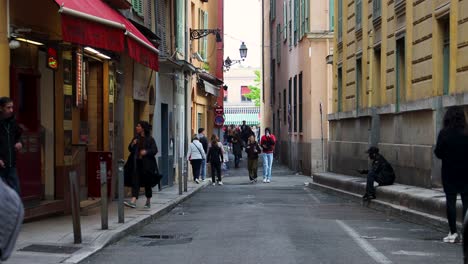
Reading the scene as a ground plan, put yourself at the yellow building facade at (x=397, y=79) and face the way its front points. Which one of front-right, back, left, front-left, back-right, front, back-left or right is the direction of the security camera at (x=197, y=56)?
right

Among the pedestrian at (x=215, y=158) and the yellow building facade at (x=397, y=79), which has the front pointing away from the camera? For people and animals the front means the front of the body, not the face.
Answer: the pedestrian

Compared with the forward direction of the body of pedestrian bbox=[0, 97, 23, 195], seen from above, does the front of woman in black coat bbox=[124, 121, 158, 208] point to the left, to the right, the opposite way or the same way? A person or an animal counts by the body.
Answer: to the right

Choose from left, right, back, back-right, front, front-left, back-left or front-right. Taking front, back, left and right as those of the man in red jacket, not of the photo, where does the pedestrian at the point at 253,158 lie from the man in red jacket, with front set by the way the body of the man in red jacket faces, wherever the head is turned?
right

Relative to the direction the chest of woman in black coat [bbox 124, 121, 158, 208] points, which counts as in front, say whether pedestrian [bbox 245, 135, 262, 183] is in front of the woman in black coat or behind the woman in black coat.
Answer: behind

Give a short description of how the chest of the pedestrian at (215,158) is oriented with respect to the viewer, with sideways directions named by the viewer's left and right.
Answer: facing away from the viewer

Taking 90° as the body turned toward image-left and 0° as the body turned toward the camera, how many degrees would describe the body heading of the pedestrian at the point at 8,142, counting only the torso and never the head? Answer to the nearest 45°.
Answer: approximately 315°

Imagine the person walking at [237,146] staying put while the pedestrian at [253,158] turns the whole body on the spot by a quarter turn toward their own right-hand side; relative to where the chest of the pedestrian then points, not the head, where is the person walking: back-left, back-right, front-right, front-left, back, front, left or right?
right

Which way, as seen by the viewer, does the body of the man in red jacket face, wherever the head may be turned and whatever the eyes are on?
toward the camera

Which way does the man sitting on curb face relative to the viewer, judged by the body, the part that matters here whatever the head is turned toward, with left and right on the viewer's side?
facing to the left of the viewer

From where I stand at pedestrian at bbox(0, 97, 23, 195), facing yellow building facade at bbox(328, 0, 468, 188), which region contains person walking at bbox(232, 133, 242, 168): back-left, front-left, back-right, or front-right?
front-left

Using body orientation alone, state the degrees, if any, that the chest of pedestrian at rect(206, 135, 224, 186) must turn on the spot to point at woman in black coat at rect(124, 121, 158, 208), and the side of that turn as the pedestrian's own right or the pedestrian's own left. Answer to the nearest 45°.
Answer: approximately 180°

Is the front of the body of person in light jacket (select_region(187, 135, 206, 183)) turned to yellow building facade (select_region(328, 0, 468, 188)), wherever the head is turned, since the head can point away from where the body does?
no
